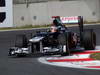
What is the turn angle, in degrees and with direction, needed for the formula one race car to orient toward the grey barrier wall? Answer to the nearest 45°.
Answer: approximately 135° to its right
